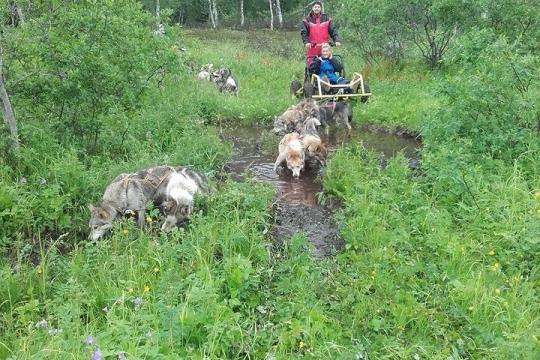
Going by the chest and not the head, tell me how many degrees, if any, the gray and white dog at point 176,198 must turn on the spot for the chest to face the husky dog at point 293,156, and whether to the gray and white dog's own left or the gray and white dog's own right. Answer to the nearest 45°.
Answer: approximately 180°

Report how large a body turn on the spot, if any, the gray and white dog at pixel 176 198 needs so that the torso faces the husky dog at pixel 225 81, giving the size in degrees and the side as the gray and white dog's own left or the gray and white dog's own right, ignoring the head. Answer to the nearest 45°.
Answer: approximately 135° to the gray and white dog's own right

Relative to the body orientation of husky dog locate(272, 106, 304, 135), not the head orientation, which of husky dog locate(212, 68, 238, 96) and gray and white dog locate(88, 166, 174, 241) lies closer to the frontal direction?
the gray and white dog

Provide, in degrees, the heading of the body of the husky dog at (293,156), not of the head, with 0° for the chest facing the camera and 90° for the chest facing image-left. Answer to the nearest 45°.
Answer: approximately 0°

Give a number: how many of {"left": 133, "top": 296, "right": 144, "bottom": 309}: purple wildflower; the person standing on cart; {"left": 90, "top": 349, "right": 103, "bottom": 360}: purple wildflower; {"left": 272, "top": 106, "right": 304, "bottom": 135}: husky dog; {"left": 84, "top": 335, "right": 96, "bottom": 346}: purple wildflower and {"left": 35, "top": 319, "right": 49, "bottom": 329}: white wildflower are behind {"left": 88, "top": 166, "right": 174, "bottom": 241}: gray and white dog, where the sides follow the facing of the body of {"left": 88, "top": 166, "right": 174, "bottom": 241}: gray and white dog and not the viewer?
2

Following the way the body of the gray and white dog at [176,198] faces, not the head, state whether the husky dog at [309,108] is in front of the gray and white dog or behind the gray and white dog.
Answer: behind

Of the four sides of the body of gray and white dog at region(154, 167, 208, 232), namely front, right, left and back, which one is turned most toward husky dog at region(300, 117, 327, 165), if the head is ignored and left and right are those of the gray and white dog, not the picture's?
back

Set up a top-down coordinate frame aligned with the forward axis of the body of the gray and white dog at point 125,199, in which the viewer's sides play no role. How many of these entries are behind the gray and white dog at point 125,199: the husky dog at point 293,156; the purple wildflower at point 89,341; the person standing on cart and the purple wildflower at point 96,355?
2

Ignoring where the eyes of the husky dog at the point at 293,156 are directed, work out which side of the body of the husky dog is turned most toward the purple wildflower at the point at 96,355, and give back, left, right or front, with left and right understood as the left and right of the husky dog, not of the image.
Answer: front

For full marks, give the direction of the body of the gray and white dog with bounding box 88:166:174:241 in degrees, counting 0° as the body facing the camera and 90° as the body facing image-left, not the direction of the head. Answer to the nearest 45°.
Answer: approximately 45°

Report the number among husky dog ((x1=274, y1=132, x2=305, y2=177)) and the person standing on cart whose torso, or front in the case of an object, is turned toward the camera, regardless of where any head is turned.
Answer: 2
